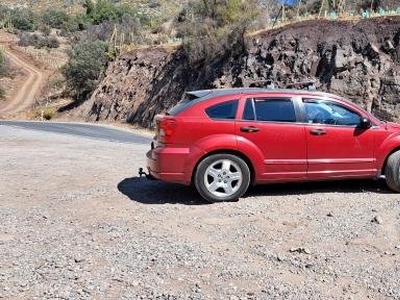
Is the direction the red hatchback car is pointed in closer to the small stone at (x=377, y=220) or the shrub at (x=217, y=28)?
the small stone

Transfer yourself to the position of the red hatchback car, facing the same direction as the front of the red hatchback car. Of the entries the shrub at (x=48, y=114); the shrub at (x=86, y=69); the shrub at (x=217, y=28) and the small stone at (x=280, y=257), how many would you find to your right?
1

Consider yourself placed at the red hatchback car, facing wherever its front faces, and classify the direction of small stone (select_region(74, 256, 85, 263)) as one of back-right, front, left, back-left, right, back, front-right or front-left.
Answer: back-right

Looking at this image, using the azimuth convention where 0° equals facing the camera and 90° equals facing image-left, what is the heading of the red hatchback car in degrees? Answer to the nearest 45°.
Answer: approximately 270°

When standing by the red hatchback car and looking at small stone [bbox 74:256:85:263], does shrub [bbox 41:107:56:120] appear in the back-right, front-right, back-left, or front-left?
back-right

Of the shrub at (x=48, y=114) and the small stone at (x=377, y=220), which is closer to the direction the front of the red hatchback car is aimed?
the small stone

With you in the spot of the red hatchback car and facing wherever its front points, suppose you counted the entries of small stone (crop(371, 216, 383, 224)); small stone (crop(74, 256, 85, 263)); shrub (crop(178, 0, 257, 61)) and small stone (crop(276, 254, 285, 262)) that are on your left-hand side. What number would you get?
1

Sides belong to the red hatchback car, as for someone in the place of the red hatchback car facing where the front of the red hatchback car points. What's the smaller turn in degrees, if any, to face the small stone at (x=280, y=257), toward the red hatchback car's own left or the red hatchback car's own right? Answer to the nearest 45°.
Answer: approximately 90° to the red hatchback car's own right

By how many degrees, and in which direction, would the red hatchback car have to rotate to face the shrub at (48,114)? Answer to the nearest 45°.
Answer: approximately 135° to its left

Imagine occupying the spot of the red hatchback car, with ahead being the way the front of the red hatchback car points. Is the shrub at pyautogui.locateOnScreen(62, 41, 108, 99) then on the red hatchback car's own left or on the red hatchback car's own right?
on the red hatchback car's own left

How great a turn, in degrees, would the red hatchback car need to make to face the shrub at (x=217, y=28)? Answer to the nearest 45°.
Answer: approximately 90° to its left

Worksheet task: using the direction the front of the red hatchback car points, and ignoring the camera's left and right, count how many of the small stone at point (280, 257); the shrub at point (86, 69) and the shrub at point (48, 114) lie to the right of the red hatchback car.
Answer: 1
